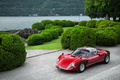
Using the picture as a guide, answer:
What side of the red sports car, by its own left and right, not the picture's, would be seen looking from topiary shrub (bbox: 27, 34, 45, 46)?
right

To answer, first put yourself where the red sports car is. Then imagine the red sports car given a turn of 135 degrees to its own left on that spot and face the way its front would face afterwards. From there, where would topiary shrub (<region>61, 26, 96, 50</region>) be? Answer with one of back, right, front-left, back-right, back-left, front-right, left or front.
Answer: left

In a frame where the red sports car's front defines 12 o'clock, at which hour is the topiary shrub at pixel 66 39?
The topiary shrub is roughly at 4 o'clock from the red sports car.

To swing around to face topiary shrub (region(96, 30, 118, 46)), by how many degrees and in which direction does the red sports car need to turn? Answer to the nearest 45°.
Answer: approximately 135° to its right

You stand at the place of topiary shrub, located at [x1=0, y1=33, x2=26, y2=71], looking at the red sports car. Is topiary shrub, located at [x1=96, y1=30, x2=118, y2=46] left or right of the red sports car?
left

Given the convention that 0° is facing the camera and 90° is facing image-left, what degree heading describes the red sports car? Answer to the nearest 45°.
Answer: approximately 45°

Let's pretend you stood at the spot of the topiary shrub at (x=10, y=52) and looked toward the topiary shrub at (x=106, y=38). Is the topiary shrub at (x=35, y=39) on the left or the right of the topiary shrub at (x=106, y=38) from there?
left

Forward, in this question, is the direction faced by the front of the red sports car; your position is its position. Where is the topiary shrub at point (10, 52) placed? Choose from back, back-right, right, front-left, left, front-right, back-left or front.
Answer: front-right
